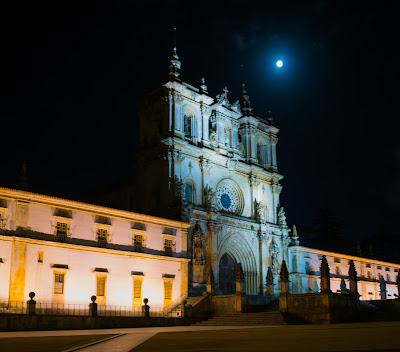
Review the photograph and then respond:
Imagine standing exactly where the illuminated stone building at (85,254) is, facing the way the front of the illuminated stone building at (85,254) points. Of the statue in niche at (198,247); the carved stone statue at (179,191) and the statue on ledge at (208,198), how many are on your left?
3

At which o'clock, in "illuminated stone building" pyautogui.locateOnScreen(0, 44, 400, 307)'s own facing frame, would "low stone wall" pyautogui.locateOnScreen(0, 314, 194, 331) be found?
The low stone wall is roughly at 2 o'clock from the illuminated stone building.

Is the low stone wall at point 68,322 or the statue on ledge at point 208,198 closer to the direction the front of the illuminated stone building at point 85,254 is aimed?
the low stone wall

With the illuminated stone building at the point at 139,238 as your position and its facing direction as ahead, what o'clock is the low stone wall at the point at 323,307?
The low stone wall is roughly at 11 o'clock from the illuminated stone building.

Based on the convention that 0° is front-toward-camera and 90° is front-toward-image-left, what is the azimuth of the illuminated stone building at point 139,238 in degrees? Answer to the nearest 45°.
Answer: approximately 315°

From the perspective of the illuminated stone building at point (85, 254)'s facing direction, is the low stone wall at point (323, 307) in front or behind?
in front

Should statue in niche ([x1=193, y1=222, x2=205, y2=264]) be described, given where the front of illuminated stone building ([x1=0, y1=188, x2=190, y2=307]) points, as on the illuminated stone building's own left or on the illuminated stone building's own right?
on the illuminated stone building's own left

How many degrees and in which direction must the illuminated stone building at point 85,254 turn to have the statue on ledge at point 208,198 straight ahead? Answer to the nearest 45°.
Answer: approximately 90° to its left

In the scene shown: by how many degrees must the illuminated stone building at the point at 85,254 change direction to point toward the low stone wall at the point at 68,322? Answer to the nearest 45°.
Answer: approximately 45° to its right

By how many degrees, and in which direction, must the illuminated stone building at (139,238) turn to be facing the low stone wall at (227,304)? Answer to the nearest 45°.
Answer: approximately 45° to its left
